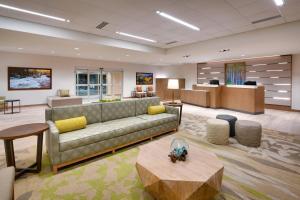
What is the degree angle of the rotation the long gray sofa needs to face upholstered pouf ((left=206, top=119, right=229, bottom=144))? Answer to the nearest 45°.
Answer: approximately 45° to its left

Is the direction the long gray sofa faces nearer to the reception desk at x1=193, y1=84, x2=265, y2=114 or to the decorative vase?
the decorative vase

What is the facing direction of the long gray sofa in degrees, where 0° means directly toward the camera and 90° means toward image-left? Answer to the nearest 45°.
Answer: approximately 315°

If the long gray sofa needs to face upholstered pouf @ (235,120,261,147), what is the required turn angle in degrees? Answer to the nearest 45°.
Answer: approximately 45° to its left

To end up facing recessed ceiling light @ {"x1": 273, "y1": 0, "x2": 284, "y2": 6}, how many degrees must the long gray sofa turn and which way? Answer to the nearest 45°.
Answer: approximately 45° to its left

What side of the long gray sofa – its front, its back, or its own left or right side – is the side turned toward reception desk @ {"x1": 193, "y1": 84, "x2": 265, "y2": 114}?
left
